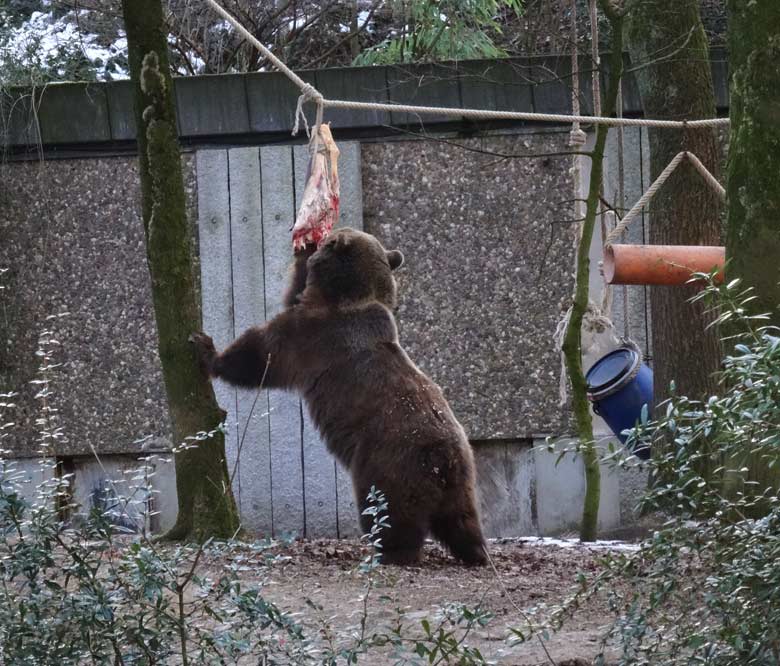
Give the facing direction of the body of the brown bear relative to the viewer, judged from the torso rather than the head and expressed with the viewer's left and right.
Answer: facing away from the viewer and to the left of the viewer

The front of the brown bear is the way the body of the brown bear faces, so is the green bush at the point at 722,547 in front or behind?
behind

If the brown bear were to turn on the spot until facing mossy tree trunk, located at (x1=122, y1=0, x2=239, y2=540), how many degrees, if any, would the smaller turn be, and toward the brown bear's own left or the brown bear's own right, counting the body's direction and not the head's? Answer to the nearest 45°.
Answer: approximately 45° to the brown bear's own left

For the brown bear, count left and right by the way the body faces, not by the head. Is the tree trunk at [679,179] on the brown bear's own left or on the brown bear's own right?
on the brown bear's own right

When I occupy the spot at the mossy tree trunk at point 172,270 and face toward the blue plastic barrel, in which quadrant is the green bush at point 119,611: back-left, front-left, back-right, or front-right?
back-right
